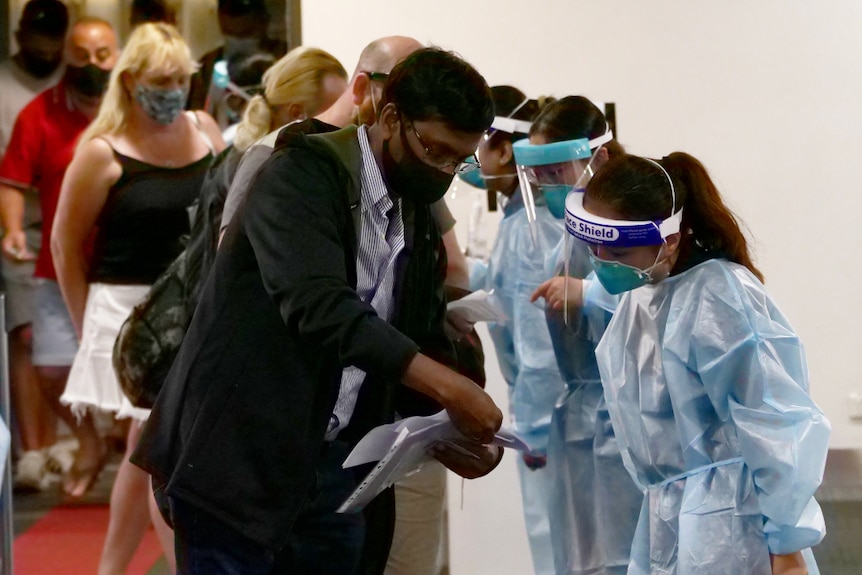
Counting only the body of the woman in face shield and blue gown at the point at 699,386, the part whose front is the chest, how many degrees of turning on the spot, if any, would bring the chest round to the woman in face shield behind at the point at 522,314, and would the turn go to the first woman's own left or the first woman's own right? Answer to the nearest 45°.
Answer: approximately 90° to the first woman's own right

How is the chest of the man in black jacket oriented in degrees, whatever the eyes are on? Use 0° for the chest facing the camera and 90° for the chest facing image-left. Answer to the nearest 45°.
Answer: approximately 315°

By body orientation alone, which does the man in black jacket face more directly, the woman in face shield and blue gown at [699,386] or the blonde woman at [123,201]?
the woman in face shield and blue gown

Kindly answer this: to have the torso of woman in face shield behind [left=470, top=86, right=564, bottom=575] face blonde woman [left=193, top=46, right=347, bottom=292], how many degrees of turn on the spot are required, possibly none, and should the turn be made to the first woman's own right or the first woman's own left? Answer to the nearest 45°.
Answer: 0° — they already face them

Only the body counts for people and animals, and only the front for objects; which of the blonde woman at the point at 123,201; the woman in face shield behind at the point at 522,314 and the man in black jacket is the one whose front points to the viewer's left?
the woman in face shield behind

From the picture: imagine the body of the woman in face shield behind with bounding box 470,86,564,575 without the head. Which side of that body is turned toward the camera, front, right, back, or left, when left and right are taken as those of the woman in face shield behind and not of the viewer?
left

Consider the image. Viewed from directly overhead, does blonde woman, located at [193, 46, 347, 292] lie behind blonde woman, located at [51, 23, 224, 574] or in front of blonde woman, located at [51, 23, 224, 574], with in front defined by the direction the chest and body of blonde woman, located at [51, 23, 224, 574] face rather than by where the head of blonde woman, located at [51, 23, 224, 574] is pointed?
in front

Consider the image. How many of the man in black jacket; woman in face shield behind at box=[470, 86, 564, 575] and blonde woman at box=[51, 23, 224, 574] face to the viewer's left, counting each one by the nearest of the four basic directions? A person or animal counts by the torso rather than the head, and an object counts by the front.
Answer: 1

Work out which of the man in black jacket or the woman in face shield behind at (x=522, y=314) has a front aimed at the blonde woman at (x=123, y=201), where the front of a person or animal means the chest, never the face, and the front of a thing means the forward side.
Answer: the woman in face shield behind

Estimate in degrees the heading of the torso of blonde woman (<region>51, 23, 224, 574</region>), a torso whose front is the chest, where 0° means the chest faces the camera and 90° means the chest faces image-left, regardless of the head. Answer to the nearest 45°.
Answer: approximately 315°

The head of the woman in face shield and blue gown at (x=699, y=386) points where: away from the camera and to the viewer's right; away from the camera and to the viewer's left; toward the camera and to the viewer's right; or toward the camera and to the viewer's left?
toward the camera and to the viewer's left

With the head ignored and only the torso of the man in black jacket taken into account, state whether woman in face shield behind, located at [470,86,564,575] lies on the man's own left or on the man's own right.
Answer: on the man's own left

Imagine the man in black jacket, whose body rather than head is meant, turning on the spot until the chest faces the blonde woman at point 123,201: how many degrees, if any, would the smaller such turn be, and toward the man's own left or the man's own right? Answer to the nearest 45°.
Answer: approximately 135° to the man's own left
